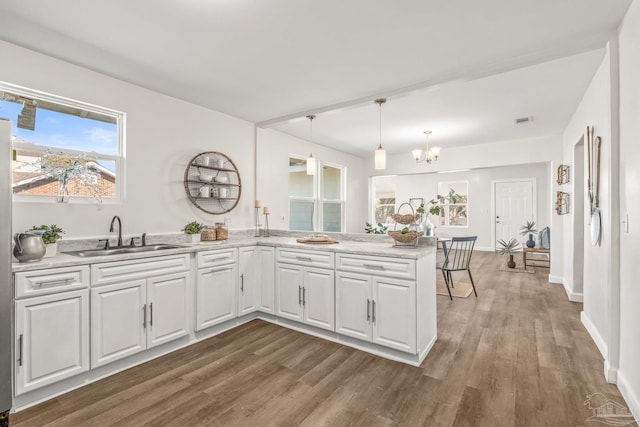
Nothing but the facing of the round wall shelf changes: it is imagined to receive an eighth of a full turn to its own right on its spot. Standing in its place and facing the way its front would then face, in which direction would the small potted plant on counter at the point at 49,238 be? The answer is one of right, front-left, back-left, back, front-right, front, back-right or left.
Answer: front-right

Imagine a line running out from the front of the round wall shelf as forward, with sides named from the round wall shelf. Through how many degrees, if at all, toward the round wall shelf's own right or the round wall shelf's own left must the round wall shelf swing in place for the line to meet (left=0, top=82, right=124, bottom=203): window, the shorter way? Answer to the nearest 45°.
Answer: approximately 90° to the round wall shelf's own right

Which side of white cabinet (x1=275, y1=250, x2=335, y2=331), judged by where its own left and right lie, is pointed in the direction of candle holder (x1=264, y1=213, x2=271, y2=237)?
right

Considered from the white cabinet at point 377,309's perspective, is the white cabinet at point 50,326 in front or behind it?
in front

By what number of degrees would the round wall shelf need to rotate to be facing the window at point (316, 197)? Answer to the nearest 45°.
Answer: approximately 90° to its left

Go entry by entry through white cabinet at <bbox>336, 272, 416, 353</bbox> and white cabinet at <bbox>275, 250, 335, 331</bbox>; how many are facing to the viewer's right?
0
